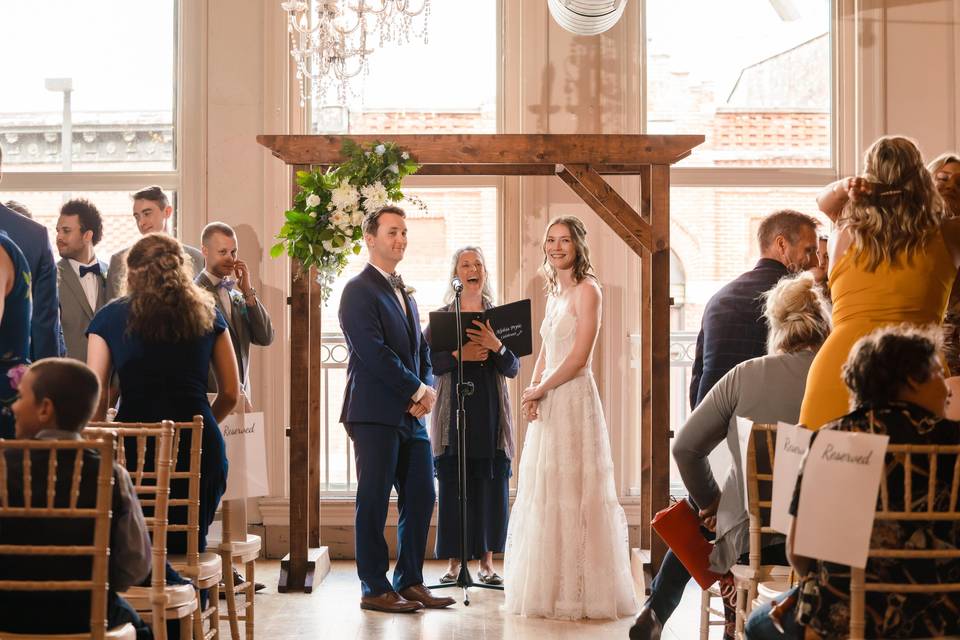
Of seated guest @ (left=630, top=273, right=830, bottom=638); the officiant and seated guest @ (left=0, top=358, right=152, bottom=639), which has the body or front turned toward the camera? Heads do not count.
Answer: the officiant

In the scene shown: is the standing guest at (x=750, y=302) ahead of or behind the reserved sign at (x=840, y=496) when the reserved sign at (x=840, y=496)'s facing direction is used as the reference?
behind

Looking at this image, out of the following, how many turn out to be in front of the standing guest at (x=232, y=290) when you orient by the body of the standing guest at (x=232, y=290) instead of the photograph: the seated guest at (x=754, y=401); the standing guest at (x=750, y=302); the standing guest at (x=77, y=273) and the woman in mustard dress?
3

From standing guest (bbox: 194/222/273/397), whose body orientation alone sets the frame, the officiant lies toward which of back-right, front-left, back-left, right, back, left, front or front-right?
front-left

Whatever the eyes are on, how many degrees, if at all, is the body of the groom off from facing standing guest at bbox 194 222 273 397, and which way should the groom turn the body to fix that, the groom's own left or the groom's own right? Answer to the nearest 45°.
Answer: approximately 135° to the groom's own right

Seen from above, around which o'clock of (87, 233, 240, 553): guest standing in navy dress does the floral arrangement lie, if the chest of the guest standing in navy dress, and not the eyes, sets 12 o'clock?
The floral arrangement is roughly at 1 o'clock from the guest standing in navy dress.

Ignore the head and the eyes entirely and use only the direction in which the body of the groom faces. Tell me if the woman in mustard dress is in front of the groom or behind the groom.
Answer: in front

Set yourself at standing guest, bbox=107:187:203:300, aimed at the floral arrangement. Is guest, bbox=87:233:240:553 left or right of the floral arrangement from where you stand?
right

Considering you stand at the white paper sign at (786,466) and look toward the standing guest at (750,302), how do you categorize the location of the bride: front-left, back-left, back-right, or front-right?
front-left

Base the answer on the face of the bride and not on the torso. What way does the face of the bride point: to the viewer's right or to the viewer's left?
to the viewer's left

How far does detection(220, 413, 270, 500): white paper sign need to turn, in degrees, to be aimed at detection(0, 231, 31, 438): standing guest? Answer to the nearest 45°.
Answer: approximately 45° to its right

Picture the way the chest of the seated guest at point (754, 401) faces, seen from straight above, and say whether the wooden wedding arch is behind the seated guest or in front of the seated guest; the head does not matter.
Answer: in front

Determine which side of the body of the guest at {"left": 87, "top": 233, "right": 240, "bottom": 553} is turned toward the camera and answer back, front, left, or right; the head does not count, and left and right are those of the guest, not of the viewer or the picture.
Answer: back

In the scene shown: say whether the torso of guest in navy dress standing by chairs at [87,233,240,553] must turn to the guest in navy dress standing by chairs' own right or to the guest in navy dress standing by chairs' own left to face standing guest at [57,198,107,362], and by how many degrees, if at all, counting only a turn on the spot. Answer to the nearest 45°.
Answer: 0° — they already face them

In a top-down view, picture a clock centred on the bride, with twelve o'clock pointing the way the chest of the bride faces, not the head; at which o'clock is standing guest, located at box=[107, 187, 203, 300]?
The standing guest is roughly at 2 o'clock from the bride.

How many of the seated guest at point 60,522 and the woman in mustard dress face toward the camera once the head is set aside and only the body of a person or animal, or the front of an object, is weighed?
0

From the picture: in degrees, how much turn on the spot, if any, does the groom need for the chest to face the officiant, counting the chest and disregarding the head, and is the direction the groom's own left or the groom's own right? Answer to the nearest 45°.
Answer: approximately 90° to the groom's own left

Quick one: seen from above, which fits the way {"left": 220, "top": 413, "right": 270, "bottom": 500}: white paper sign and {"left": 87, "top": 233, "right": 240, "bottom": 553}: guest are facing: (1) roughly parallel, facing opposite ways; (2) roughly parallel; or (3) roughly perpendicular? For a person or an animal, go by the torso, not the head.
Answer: roughly parallel, facing opposite ways

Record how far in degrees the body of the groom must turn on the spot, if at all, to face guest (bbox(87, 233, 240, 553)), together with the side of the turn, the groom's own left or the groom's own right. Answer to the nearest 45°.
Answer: approximately 90° to the groom's own right
